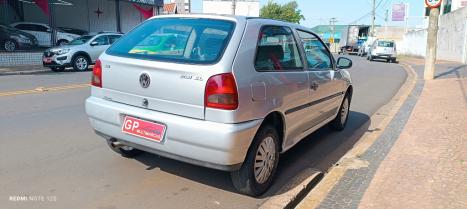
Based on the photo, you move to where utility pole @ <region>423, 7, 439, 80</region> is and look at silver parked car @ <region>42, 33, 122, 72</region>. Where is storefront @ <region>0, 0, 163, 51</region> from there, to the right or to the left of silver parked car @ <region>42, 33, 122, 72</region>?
right

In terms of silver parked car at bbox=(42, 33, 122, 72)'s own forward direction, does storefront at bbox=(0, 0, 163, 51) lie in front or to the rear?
to the rear

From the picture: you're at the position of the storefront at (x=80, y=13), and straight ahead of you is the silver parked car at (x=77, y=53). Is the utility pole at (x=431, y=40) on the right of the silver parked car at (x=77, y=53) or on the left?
left

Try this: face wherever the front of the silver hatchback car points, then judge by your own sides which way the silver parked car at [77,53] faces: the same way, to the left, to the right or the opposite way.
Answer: the opposite way

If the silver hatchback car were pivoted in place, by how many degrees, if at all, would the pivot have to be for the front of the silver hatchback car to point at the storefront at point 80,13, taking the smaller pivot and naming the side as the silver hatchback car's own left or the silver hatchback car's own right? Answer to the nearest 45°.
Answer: approximately 45° to the silver hatchback car's own left

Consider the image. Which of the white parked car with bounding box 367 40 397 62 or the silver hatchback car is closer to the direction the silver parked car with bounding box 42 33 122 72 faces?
the silver hatchback car

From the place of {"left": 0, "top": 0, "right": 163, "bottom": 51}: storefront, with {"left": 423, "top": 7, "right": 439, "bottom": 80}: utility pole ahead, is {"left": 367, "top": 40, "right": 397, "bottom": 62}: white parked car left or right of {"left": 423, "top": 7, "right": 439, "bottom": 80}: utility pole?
left

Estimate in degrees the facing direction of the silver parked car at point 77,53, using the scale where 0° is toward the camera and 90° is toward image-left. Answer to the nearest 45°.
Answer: approximately 45°

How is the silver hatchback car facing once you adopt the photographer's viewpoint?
facing away from the viewer and to the right of the viewer

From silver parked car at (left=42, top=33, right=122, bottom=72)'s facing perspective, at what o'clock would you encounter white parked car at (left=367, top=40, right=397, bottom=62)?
white parked car at (left=367, top=40, right=397, bottom=62) is roughly at 7 o'clock from silver parked car at (left=42, top=33, right=122, bottom=72).

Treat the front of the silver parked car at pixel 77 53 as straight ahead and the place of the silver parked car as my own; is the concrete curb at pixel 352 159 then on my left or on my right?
on my left
